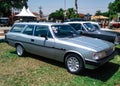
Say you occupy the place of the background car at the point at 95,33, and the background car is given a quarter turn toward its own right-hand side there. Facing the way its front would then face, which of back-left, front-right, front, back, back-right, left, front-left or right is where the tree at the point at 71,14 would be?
back-right

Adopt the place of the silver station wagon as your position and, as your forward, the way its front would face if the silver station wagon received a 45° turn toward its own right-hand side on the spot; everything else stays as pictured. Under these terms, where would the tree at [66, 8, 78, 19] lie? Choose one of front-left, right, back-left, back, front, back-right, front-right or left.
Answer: back

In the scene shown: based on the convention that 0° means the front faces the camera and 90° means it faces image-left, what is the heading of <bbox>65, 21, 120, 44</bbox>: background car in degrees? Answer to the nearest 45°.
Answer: approximately 315°

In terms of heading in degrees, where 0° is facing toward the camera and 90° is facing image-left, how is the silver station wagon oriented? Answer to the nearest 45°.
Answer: approximately 315°
